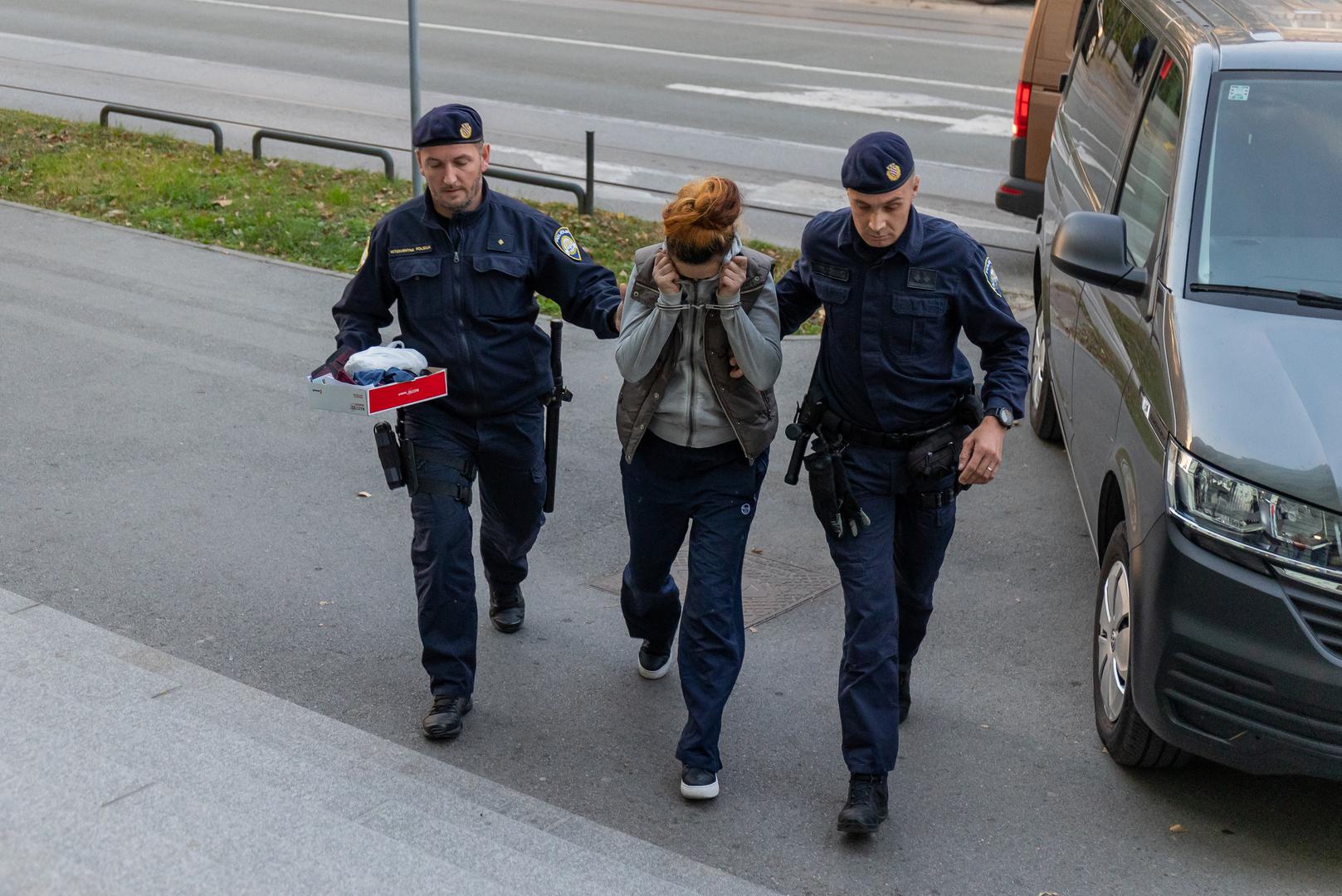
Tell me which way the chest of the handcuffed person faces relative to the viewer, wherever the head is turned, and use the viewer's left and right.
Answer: facing the viewer

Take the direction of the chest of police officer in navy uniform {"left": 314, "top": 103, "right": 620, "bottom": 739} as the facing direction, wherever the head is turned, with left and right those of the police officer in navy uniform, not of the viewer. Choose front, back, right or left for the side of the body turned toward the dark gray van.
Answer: left

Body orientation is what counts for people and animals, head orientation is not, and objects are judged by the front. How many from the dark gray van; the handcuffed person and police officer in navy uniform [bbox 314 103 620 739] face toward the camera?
3

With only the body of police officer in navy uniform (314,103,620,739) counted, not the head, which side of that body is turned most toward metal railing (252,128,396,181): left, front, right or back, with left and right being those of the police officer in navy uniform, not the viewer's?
back

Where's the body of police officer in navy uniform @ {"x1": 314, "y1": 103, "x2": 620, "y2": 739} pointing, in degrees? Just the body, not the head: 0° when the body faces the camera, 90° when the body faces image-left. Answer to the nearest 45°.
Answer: approximately 0°

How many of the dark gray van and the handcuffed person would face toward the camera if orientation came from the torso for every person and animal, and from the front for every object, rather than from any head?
2

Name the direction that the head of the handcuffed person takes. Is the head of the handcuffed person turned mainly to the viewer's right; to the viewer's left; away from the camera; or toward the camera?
toward the camera

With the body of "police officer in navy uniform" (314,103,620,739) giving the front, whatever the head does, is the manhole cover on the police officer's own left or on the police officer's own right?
on the police officer's own left

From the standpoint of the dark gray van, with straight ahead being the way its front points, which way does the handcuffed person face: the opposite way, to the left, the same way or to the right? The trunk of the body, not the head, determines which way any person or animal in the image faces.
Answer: the same way

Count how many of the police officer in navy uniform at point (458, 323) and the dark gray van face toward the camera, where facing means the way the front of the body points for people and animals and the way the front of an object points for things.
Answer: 2

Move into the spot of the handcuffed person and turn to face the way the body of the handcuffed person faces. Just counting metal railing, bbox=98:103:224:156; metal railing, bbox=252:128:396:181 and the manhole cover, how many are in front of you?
0

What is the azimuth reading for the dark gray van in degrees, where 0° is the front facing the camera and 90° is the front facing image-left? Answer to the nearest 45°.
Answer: approximately 0°

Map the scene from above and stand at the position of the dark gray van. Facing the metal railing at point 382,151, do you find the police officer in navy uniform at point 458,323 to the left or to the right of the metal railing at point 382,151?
left

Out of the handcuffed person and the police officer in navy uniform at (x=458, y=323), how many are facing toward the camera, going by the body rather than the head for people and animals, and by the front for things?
2

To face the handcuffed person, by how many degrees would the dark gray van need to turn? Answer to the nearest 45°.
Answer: approximately 90° to its right
